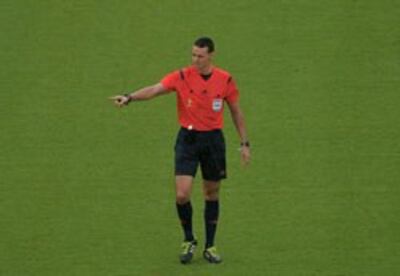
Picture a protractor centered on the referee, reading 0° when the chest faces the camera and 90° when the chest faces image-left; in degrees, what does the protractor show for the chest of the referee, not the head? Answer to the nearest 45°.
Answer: approximately 0°
